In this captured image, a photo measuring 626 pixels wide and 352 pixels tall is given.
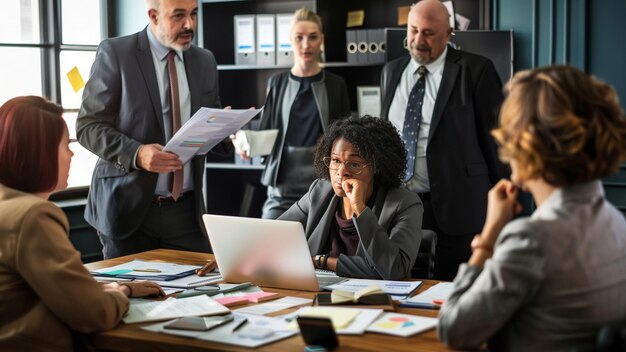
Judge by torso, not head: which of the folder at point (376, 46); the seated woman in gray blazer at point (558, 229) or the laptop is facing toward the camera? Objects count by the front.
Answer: the folder

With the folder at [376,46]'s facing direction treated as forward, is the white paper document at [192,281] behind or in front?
in front

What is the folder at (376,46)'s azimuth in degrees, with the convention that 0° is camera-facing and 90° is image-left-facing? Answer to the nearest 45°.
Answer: approximately 0°

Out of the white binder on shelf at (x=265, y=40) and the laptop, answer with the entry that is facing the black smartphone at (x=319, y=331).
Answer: the white binder on shelf

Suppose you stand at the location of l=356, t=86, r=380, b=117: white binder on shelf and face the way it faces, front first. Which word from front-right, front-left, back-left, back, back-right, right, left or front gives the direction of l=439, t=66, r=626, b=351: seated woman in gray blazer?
front

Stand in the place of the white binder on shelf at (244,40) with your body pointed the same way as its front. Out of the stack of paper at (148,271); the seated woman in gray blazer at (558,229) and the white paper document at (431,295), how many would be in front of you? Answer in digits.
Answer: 3

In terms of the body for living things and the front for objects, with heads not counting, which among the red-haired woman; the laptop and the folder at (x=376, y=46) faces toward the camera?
the folder

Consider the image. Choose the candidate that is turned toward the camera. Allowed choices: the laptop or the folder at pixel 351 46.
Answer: the folder

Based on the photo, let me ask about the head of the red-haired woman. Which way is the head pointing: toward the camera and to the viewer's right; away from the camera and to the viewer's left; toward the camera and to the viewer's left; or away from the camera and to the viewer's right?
away from the camera and to the viewer's right

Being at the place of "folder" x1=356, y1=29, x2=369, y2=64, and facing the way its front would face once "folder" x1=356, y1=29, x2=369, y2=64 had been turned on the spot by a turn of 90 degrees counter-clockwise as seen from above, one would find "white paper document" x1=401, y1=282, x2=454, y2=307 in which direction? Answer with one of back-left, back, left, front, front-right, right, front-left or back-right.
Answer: right

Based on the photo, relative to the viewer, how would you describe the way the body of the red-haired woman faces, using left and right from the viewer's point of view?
facing away from the viewer and to the right of the viewer

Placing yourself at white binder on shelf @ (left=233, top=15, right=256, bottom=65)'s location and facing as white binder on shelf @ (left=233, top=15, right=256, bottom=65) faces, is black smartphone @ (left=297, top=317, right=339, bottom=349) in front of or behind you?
in front

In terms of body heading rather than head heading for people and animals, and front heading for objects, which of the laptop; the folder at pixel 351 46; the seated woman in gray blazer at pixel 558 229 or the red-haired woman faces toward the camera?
the folder

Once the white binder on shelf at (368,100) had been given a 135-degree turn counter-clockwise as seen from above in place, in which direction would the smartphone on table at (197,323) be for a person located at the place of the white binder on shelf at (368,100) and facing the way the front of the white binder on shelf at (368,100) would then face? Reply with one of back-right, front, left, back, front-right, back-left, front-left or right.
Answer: back-right

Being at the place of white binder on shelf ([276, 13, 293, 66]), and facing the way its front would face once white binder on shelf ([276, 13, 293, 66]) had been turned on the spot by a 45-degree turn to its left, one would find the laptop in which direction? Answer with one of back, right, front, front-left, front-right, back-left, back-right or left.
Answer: front-right

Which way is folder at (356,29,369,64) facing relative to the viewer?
toward the camera

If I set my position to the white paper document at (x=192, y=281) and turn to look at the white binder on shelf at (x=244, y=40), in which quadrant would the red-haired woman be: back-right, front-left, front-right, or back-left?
back-left
